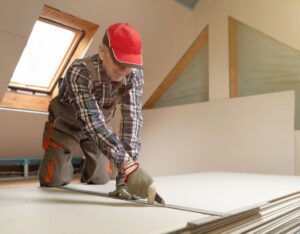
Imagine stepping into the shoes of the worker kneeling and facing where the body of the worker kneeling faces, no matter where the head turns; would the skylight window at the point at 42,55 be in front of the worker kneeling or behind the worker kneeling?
behind

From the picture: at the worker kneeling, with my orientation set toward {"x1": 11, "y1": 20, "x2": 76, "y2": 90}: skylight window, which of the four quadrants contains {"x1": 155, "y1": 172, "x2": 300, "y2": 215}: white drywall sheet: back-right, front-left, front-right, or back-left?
back-right

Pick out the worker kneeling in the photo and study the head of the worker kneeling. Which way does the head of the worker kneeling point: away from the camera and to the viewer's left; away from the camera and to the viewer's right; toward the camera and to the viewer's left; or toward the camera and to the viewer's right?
toward the camera and to the viewer's right

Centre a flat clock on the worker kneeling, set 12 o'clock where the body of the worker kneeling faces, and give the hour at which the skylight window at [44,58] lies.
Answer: The skylight window is roughly at 7 o'clock from the worker kneeling.

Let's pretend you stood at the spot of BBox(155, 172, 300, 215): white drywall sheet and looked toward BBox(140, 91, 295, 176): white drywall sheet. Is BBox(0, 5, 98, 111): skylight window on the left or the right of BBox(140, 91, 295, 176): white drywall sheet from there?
left

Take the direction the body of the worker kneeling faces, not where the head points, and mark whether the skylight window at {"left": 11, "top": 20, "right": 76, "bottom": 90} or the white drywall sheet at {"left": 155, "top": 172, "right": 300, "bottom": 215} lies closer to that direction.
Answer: the white drywall sheet

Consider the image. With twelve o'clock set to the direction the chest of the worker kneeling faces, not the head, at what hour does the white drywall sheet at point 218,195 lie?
The white drywall sheet is roughly at 11 o'clock from the worker kneeling.

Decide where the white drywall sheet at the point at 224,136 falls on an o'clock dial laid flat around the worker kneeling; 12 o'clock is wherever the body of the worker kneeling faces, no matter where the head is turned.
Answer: The white drywall sheet is roughly at 9 o'clock from the worker kneeling.

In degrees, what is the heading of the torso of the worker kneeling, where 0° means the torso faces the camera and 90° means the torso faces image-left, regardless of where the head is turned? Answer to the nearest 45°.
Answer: approximately 315°
